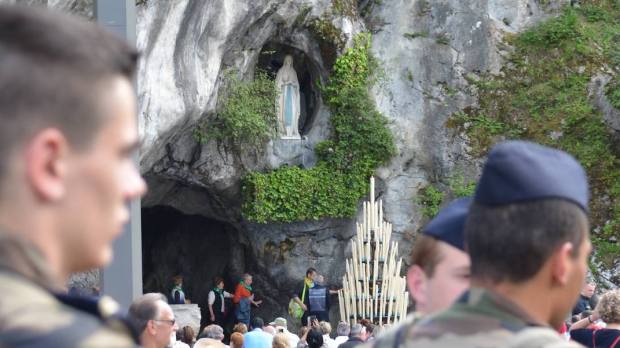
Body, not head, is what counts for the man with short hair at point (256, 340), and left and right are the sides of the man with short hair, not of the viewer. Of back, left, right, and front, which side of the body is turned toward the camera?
back

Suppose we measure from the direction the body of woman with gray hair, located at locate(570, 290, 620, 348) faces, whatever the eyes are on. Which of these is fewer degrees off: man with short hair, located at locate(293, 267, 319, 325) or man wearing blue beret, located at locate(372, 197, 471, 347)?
the man with short hair

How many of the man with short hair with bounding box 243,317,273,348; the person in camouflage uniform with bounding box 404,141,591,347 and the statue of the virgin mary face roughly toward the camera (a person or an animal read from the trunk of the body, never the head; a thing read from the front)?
1

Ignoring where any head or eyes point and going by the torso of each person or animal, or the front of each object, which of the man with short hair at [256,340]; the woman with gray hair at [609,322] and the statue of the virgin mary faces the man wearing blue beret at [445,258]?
the statue of the virgin mary

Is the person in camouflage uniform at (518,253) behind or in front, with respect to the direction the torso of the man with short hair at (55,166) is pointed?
in front

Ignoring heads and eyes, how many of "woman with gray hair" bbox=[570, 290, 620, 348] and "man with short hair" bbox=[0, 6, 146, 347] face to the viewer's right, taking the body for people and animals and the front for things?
1

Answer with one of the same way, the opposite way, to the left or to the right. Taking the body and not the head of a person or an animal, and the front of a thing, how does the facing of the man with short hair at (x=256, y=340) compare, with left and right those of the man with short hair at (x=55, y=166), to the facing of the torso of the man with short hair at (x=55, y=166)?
to the left

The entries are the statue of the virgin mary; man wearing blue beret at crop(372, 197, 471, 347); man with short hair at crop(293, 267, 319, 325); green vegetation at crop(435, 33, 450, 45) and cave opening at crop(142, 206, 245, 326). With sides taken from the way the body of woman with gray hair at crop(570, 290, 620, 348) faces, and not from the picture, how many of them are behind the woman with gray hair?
1

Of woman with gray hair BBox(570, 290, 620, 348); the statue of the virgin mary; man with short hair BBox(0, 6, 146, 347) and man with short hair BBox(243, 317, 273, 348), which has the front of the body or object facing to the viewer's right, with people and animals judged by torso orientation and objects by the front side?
man with short hair BBox(0, 6, 146, 347)

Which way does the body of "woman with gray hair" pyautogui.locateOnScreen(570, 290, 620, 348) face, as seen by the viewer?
away from the camera

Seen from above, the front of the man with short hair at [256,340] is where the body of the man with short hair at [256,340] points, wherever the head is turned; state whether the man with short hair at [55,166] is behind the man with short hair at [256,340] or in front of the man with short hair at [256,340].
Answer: behind

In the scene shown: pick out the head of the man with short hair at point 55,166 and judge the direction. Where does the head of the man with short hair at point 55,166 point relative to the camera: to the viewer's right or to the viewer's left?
to the viewer's right

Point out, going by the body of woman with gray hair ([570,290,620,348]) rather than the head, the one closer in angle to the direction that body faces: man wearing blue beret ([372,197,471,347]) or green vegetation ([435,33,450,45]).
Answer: the green vegetation

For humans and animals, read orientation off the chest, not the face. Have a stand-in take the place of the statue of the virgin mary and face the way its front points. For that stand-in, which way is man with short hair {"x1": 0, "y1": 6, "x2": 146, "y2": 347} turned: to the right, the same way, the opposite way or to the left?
to the left

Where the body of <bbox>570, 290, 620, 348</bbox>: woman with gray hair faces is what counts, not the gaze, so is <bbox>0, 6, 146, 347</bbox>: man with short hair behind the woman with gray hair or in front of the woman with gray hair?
behind

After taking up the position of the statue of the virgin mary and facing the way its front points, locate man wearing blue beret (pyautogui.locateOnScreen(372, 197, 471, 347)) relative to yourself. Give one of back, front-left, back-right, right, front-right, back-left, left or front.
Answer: front

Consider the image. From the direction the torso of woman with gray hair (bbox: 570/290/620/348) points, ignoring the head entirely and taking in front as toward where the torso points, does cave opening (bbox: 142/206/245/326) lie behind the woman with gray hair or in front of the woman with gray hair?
in front

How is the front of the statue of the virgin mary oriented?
toward the camera
